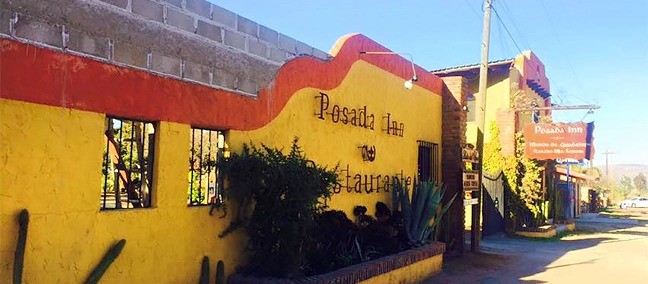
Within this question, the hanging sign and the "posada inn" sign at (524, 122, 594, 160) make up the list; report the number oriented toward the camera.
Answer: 2

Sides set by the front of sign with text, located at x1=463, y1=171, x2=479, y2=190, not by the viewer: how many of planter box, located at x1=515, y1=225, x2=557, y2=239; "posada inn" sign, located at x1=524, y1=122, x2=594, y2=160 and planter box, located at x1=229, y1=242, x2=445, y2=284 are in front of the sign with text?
1

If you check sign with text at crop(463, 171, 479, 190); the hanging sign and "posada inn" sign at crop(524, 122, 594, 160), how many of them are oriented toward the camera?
3

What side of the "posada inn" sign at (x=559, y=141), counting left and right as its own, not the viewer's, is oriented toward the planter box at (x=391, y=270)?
front

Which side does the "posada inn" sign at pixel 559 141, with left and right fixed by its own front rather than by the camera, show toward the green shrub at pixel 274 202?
front

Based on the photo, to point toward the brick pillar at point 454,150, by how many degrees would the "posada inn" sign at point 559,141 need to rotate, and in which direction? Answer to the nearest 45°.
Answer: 0° — it already faces it

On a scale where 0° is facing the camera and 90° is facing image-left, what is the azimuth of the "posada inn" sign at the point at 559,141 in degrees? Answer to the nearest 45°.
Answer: approximately 0°
